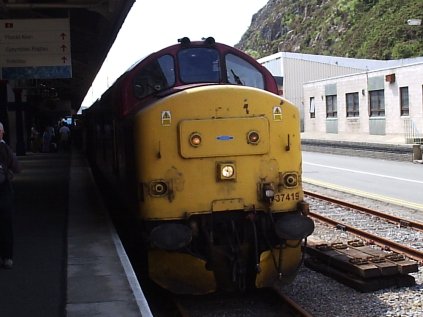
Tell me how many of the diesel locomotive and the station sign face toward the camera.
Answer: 2

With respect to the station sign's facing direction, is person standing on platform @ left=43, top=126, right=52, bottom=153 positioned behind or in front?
behind

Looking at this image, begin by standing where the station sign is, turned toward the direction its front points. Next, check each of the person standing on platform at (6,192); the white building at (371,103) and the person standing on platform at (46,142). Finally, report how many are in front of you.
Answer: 1

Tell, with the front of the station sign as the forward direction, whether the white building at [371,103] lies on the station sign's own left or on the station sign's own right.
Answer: on the station sign's own left

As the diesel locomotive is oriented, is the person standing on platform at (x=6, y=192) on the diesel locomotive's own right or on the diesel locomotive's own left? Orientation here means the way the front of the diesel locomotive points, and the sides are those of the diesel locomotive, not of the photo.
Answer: on the diesel locomotive's own right

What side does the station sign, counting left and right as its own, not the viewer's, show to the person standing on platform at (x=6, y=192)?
front

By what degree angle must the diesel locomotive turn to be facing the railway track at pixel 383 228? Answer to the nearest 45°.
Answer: approximately 135° to its left

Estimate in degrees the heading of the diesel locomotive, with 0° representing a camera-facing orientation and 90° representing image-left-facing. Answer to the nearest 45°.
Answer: approximately 0°

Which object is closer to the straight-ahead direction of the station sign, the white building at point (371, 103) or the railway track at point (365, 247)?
the railway track
